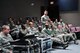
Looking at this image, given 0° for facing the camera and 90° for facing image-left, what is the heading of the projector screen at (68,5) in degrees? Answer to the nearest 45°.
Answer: approximately 0°
